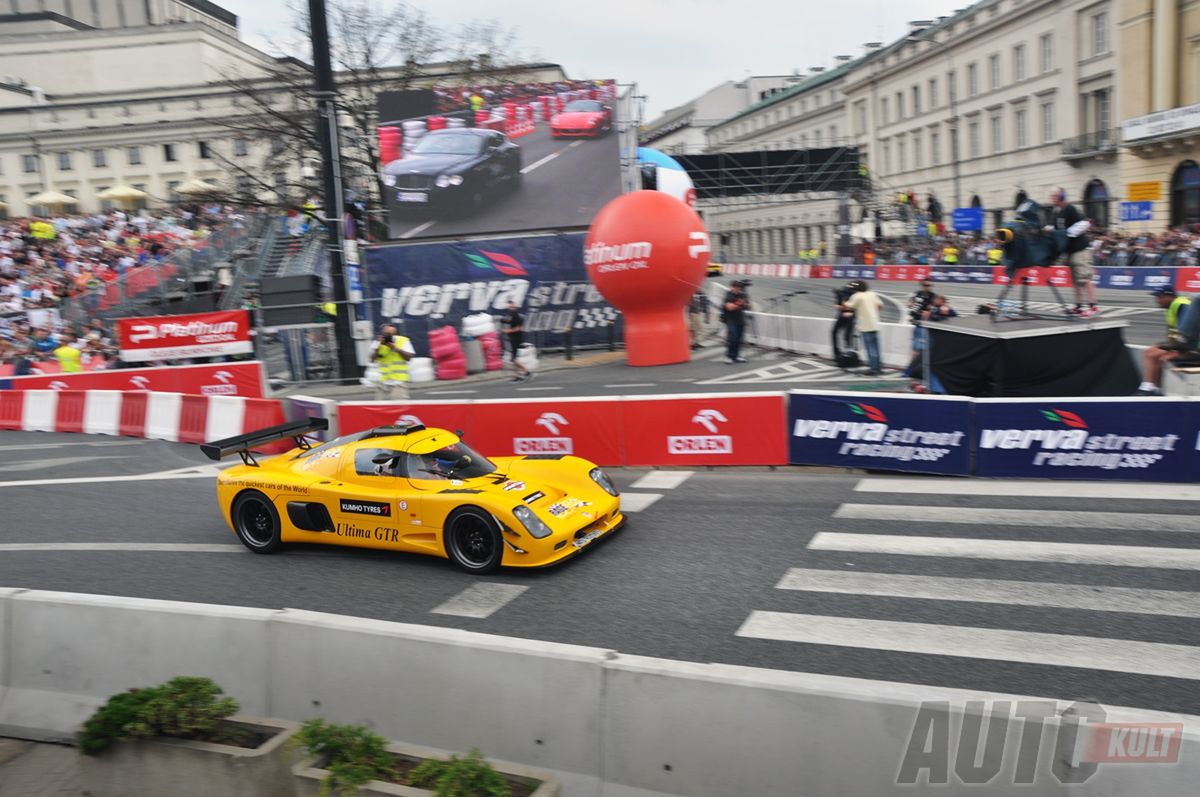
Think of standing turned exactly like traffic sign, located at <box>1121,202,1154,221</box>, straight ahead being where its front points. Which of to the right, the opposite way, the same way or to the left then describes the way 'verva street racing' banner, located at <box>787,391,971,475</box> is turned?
the same way

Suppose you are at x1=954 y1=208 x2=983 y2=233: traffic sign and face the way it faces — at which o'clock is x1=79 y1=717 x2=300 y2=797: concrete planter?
The concrete planter is roughly at 12 o'clock from the traffic sign.

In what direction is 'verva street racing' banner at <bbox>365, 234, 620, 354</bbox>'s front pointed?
toward the camera

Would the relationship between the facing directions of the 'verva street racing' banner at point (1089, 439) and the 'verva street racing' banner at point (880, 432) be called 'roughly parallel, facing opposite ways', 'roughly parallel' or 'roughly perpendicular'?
roughly parallel

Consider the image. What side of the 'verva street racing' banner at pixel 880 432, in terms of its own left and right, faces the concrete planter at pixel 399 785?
front

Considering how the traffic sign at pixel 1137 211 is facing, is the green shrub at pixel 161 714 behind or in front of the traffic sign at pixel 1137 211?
in front

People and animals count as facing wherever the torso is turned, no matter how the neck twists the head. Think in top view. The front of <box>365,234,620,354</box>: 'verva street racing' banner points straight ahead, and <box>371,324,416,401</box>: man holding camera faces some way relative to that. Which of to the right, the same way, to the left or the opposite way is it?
the same way

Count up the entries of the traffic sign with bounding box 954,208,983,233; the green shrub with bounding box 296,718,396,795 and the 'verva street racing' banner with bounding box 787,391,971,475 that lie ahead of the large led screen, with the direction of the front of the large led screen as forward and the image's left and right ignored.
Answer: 2

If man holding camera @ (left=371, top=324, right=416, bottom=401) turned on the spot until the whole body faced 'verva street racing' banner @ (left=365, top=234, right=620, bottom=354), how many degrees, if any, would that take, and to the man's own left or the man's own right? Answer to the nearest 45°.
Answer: approximately 180°

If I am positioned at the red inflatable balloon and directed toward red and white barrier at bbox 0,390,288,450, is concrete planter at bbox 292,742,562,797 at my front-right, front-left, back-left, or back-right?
front-left

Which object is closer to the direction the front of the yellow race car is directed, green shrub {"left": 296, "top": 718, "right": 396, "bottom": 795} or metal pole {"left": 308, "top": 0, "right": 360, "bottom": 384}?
the green shrub

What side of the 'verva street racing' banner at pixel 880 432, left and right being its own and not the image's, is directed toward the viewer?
front

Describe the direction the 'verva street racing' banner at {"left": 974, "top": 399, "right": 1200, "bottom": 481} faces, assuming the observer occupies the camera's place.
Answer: facing the viewer

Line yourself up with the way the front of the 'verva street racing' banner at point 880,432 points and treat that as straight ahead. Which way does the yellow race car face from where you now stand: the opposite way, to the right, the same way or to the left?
to the left

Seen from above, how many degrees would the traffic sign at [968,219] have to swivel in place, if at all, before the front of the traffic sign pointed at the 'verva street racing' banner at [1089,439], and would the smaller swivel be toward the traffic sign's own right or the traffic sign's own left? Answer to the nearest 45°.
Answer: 0° — it already faces it

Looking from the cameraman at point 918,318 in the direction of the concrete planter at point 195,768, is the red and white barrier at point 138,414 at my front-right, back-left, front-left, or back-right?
front-right
